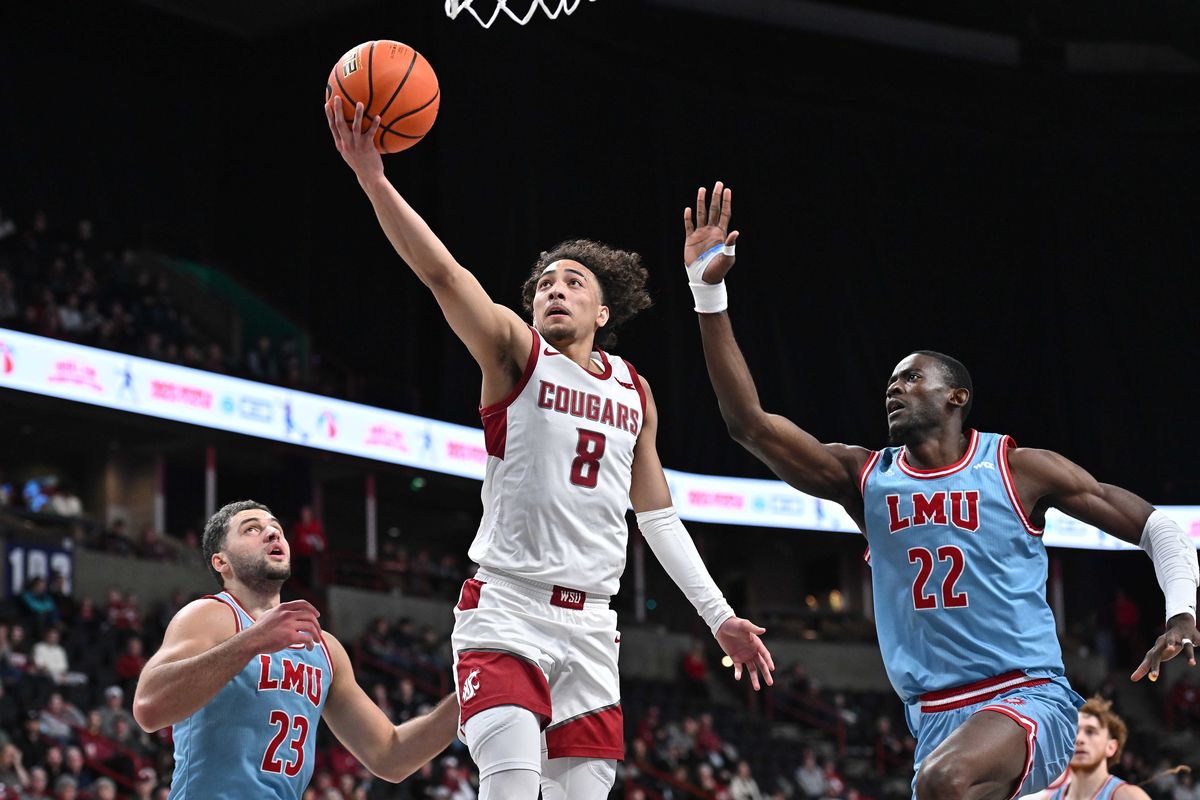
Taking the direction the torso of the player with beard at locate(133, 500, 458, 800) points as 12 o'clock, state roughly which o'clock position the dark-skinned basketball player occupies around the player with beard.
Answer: The dark-skinned basketball player is roughly at 11 o'clock from the player with beard.

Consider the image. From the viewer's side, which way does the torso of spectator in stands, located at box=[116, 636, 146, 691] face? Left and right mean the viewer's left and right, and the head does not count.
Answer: facing the viewer and to the right of the viewer

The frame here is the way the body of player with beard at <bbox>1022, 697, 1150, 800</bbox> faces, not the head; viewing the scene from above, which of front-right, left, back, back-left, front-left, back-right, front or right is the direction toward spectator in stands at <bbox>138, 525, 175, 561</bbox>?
right

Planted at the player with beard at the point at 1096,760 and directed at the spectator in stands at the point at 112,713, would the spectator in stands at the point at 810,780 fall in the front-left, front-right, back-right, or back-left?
front-right

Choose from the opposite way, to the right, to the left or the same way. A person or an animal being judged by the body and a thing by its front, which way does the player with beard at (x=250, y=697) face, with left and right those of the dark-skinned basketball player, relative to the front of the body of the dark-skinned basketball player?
to the left

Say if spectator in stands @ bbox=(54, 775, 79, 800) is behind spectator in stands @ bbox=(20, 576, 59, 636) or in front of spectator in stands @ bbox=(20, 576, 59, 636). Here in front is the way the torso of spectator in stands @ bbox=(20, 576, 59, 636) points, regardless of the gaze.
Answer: in front

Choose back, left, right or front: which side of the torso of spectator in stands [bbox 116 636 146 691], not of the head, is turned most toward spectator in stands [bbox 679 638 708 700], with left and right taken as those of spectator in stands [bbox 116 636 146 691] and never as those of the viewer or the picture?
left

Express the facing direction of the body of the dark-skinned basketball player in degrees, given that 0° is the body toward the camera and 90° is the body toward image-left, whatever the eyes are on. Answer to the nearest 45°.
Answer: approximately 45°

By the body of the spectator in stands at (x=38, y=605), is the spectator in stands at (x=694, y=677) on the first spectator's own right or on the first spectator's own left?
on the first spectator's own left

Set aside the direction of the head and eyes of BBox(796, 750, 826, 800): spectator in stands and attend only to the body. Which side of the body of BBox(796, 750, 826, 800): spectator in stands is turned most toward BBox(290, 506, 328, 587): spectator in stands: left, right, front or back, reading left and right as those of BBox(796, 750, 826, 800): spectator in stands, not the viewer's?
right

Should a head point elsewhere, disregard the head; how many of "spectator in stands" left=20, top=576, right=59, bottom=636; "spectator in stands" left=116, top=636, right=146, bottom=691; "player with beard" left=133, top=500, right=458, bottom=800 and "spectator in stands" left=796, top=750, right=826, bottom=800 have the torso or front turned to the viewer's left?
0

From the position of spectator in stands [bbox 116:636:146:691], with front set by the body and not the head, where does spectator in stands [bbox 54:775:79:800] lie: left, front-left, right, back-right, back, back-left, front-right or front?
front-right

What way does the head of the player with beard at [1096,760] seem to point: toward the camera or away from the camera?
toward the camera

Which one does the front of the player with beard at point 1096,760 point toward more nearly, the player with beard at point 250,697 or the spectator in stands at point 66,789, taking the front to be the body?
the player with beard

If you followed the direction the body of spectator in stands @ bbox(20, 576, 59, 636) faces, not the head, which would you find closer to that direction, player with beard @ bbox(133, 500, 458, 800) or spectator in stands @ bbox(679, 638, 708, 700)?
the player with beard

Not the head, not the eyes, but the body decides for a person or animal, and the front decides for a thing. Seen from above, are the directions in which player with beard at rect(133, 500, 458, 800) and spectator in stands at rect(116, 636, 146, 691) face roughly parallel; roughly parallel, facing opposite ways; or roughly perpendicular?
roughly parallel

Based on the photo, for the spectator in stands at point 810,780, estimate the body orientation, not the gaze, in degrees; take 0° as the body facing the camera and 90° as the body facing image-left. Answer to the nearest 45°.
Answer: approximately 0°
